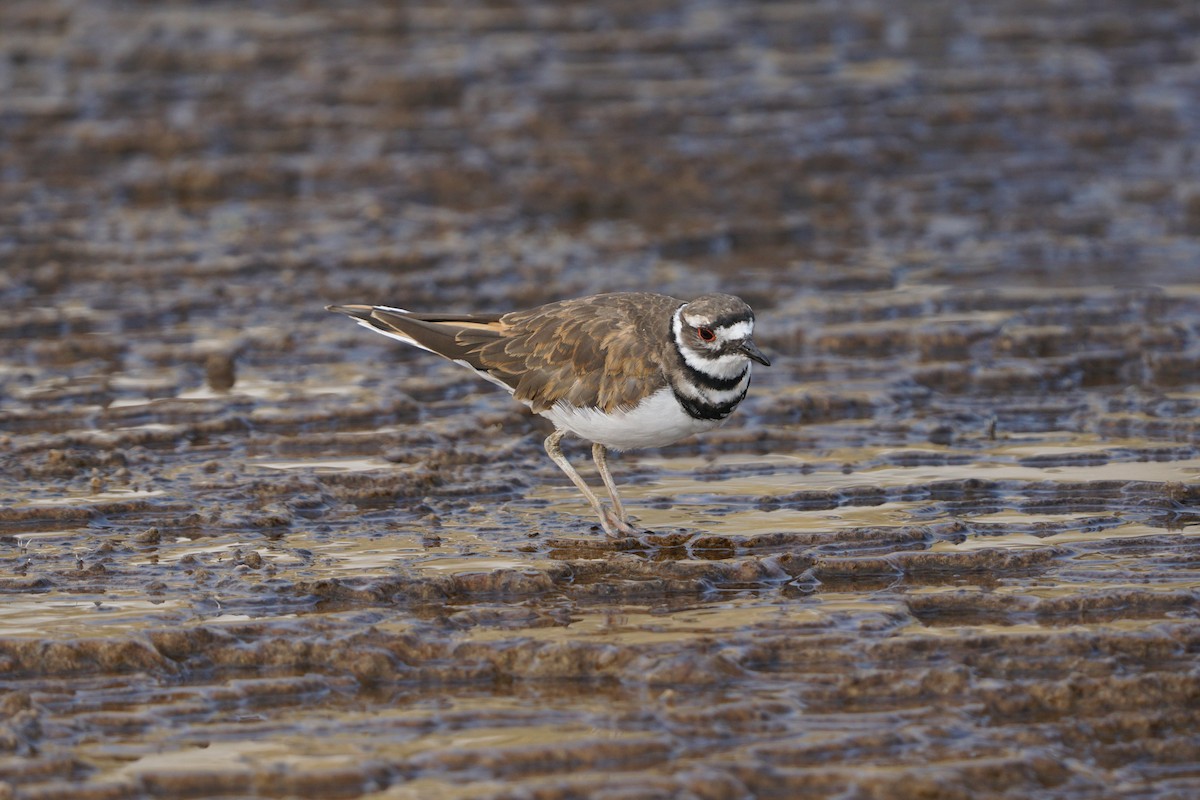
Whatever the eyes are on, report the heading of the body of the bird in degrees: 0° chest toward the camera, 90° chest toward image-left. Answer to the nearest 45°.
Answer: approximately 270°
